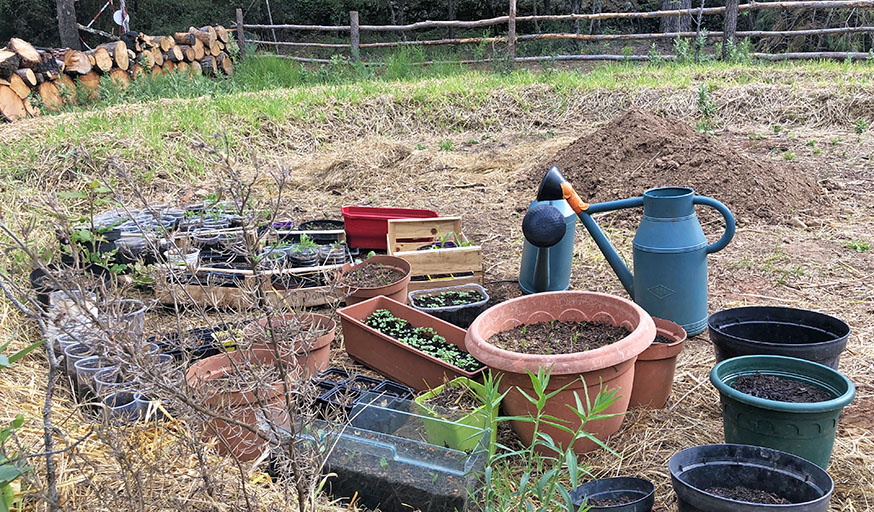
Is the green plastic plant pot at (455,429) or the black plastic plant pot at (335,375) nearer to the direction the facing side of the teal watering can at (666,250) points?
the black plastic plant pot

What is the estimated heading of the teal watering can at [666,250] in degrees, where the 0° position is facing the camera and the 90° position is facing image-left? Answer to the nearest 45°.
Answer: approximately 90°

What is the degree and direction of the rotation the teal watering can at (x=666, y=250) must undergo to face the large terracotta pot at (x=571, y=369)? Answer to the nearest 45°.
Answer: approximately 90° to its left

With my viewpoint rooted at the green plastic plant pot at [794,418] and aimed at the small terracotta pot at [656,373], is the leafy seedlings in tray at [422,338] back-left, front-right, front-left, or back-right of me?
front-left

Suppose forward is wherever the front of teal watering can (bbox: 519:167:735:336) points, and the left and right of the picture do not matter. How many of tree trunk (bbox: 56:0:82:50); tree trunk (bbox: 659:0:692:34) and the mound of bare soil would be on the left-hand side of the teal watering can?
0

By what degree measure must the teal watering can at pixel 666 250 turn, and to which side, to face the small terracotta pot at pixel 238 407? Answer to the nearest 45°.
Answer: approximately 45° to its left

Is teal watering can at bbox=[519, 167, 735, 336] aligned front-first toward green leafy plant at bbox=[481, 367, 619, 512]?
no

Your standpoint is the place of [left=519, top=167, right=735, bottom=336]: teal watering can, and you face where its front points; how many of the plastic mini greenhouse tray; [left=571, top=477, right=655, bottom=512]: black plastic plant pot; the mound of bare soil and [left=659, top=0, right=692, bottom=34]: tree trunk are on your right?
2

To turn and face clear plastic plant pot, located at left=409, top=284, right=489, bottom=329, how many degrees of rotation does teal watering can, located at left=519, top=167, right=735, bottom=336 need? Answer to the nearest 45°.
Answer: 0° — it already faces it

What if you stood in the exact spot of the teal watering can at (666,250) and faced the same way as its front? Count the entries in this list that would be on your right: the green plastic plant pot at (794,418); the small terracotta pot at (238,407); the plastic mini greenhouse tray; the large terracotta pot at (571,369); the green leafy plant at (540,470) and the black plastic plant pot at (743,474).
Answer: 0

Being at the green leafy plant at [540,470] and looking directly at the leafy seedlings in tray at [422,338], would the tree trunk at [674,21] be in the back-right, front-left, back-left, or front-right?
front-right

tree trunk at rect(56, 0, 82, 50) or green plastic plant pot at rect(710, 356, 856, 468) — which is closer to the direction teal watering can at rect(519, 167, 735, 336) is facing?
the tree trunk

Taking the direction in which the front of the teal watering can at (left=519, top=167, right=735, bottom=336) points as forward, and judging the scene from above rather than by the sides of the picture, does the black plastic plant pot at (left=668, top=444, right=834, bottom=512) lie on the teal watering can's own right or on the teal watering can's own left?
on the teal watering can's own left

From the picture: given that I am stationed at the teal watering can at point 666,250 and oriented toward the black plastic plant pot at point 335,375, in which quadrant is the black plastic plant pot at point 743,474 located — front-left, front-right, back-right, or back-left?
front-left

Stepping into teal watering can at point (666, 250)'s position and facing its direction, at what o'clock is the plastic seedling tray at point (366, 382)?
The plastic seedling tray is roughly at 11 o'clock from the teal watering can.

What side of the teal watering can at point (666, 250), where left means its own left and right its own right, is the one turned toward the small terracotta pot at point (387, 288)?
front

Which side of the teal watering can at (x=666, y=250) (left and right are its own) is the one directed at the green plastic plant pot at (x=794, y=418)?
left

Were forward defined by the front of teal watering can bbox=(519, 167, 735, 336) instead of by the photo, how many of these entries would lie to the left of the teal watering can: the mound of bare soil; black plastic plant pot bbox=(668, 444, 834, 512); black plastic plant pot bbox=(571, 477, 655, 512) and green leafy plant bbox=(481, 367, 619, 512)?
3
